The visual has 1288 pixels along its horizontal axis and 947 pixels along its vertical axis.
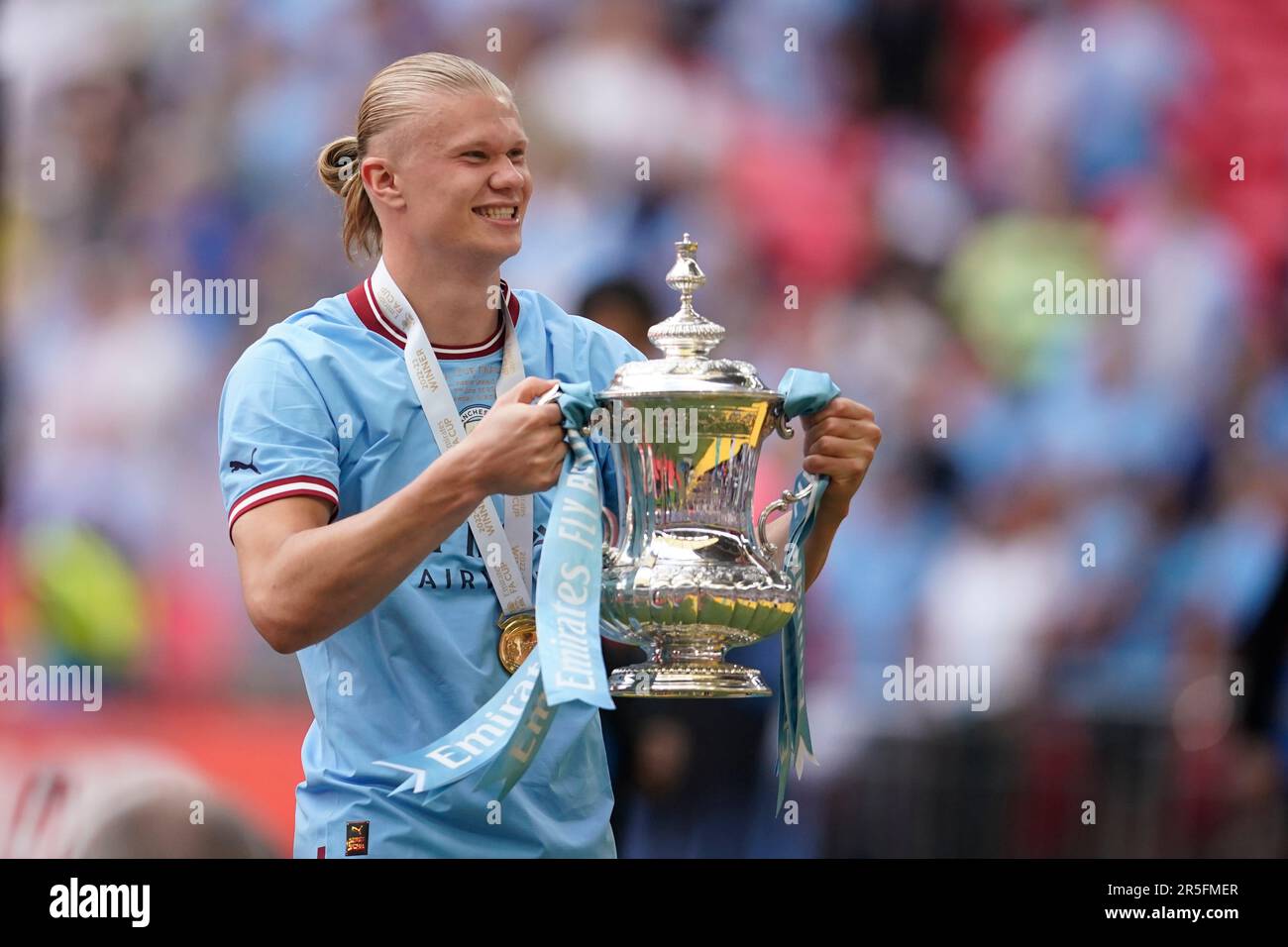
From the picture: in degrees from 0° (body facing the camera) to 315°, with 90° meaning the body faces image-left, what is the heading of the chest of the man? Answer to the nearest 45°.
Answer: approximately 315°
